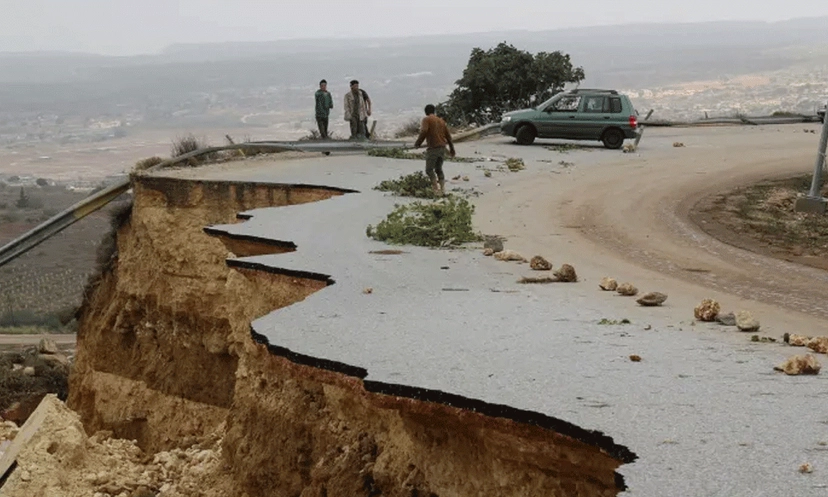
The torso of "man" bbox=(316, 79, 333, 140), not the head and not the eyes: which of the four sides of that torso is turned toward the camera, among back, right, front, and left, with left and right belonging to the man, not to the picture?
front

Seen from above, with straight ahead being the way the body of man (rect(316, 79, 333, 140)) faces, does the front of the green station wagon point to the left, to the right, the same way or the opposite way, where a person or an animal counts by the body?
to the right

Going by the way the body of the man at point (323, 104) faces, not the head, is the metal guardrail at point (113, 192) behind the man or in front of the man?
in front

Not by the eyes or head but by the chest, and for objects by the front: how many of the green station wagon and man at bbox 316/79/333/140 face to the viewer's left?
1

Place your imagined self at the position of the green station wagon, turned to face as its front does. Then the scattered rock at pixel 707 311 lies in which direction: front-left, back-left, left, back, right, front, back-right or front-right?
left

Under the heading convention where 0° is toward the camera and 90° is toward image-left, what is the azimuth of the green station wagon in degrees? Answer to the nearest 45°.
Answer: approximately 90°

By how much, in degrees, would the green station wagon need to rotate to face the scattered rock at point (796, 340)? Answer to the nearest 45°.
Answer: approximately 90° to its left

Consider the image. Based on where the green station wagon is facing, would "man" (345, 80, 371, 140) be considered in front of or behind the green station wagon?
in front

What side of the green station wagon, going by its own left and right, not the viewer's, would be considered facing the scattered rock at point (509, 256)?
left

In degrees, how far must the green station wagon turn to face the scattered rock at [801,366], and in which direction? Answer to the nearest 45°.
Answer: approximately 90° to its left

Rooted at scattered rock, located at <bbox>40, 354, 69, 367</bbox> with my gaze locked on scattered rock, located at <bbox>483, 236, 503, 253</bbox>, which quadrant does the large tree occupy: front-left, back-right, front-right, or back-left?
front-left

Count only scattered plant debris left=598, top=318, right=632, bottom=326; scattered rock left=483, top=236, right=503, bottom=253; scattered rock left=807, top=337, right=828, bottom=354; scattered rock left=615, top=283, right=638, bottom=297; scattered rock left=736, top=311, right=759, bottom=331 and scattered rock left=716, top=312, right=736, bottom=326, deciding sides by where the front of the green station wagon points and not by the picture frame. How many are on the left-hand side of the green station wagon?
6
